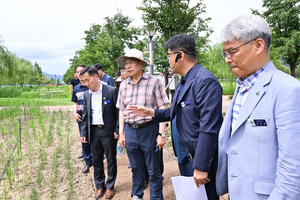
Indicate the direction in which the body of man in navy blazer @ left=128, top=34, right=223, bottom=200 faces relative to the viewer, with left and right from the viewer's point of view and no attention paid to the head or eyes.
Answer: facing to the left of the viewer

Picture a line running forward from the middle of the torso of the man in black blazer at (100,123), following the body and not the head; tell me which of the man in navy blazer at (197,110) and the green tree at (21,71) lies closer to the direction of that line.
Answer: the man in navy blazer

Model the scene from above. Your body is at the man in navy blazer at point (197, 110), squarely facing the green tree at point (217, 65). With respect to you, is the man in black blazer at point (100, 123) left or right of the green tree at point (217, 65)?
left

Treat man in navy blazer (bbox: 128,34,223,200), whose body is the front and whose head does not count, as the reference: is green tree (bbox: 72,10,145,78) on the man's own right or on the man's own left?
on the man's own right

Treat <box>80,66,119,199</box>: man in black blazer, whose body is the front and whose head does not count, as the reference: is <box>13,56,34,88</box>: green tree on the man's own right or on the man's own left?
on the man's own right

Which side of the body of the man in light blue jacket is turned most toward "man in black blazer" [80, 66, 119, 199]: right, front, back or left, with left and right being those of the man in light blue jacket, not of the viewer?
right

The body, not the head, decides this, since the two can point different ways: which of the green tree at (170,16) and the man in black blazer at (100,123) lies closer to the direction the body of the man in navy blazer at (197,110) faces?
the man in black blazer

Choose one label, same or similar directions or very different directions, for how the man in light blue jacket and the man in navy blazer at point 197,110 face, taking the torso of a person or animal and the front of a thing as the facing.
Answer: same or similar directions

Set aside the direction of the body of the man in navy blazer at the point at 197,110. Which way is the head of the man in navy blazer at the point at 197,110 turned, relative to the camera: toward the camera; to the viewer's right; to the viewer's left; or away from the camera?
to the viewer's left

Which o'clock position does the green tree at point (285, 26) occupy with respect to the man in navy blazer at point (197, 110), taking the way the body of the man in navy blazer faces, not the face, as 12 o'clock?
The green tree is roughly at 4 o'clock from the man in navy blazer.

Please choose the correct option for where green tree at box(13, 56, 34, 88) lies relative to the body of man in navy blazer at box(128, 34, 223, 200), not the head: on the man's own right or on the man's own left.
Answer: on the man's own right

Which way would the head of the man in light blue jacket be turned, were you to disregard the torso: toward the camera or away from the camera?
toward the camera

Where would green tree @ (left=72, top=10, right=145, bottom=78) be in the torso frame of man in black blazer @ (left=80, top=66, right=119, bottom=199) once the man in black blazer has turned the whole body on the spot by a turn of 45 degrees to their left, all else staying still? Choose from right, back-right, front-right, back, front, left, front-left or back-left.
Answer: back

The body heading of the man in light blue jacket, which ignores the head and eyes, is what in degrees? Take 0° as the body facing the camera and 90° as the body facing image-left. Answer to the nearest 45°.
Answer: approximately 45°
